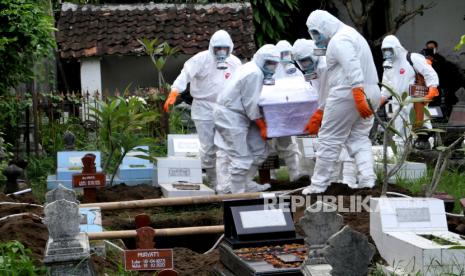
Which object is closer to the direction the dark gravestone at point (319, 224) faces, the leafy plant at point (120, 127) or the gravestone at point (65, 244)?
the gravestone

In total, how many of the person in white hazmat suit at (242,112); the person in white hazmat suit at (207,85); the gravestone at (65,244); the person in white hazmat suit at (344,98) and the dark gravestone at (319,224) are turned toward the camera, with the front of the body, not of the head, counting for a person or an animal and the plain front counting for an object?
3

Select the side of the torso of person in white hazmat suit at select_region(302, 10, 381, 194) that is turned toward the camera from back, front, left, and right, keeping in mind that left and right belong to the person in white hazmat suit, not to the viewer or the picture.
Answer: left

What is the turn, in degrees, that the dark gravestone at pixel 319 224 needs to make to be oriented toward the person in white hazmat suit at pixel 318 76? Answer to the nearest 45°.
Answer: approximately 180°

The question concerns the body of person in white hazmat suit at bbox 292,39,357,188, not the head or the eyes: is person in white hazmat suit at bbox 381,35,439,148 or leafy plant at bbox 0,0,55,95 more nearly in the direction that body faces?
the leafy plant

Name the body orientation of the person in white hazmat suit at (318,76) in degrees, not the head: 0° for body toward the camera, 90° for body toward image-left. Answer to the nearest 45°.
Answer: approximately 45°

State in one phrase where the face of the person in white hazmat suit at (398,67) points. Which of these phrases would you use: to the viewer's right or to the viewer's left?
to the viewer's left

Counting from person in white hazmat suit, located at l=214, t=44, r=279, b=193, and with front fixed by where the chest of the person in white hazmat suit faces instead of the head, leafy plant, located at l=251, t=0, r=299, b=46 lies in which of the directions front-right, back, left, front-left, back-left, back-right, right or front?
left

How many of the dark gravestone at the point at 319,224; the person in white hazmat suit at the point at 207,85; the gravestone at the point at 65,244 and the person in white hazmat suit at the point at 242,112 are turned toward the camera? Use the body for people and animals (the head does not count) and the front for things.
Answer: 3
